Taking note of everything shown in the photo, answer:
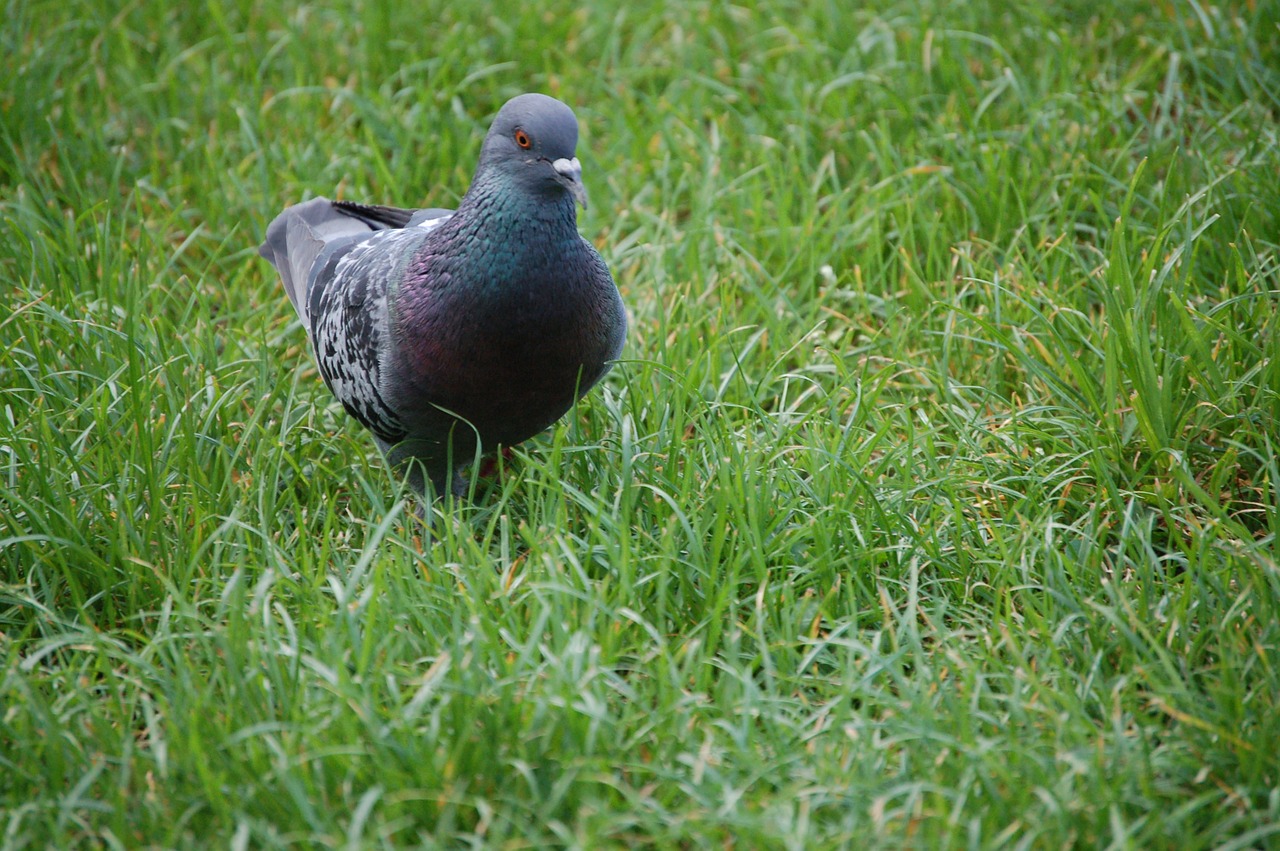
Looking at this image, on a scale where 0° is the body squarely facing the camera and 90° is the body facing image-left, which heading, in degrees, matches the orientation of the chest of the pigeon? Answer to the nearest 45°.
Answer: approximately 315°
